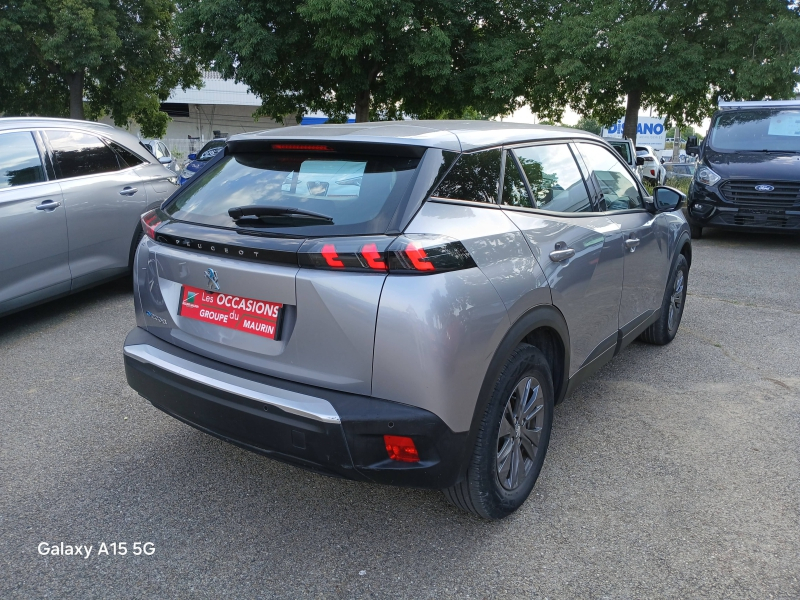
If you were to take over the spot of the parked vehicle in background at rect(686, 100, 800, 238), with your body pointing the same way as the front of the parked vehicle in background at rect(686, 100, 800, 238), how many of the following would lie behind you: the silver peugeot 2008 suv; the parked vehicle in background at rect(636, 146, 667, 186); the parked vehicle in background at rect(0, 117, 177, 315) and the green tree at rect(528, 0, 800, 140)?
2

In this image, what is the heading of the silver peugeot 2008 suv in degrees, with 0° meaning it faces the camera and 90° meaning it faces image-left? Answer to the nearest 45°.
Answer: approximately 225°

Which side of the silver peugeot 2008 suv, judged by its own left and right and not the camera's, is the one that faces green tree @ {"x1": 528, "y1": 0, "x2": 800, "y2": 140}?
front

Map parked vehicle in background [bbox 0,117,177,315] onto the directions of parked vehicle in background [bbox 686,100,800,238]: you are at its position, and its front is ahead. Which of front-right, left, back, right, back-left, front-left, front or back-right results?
front-right

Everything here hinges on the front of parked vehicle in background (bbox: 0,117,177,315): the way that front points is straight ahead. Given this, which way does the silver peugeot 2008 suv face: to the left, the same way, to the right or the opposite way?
the opposite way

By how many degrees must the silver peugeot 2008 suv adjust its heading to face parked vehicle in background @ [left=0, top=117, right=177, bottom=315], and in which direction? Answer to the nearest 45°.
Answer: approximately 90° to its left

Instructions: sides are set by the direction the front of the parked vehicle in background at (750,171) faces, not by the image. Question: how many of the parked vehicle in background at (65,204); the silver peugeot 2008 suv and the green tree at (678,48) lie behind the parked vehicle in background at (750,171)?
1

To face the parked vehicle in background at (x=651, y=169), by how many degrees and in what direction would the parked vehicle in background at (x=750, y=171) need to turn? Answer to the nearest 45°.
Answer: approximately 180°

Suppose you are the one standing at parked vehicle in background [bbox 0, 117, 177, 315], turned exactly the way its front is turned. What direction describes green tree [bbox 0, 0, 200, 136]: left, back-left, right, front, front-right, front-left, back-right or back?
back-right

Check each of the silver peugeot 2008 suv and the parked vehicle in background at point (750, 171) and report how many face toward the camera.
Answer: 1
